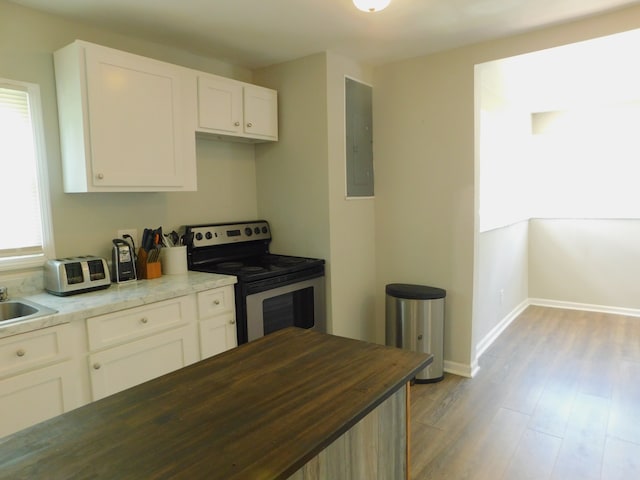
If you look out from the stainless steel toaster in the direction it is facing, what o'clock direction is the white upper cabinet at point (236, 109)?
The white upper cabinet is roughly at 10 o'clock from the stainless steel toaster.

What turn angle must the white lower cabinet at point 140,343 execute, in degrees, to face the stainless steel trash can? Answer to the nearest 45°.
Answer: approximately 45° to its left

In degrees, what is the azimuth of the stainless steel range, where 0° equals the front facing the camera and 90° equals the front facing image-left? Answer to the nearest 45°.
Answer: approximately 315°
